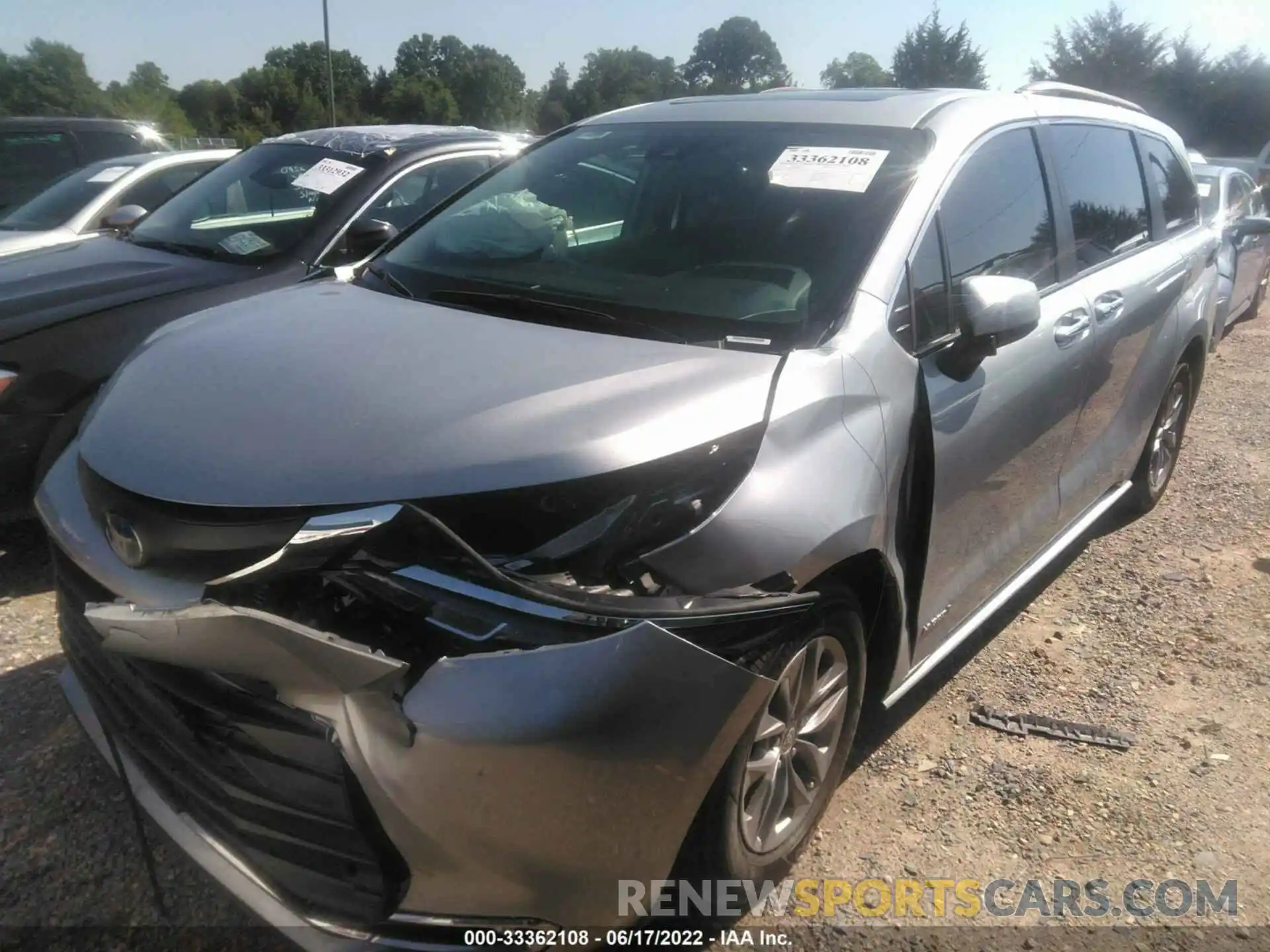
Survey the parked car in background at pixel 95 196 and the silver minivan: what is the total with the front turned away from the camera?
0

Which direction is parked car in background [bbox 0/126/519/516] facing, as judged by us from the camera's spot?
facing the viewer and to the left of the viewer

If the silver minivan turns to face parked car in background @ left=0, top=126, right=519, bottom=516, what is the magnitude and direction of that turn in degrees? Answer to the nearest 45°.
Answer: approximately 90° to its right

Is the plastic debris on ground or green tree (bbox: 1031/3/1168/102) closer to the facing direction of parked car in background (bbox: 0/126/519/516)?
the plastic debris on ground

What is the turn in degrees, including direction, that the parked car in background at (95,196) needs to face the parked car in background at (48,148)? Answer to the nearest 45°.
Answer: approximately 135° to its right

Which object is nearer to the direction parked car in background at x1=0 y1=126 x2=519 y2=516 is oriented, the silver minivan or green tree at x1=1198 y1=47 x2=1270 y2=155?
the silver minivan

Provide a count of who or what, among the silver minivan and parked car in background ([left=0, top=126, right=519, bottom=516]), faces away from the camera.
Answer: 0

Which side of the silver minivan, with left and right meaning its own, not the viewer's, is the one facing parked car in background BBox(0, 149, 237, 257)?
right

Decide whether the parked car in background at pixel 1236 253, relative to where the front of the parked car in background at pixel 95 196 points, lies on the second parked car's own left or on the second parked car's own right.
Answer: on the second parked car's own left

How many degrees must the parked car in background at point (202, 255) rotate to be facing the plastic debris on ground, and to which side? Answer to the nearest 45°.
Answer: approximately 90° to its left
